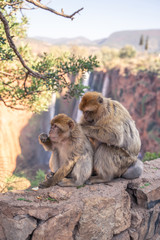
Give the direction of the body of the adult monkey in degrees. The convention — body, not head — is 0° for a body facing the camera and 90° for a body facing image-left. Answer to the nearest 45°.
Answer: approximately 90°

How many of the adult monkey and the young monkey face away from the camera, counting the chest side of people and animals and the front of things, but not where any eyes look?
0

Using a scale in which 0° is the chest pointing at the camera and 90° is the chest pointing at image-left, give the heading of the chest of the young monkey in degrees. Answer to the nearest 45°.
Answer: approximately 45°
